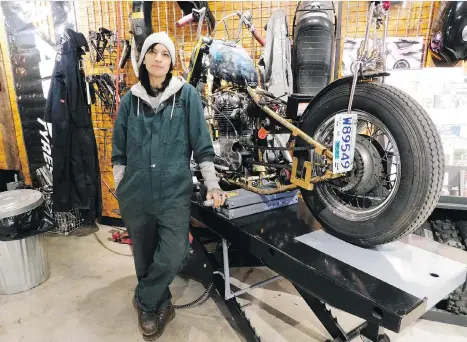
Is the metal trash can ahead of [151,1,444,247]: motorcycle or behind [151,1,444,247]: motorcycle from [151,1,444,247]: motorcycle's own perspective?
ahead

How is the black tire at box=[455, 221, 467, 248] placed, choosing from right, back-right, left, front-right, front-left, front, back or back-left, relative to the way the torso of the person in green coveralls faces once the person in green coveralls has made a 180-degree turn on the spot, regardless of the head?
right

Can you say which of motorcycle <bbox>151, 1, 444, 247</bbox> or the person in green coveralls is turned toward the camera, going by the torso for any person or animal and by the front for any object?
the person in green coveralls

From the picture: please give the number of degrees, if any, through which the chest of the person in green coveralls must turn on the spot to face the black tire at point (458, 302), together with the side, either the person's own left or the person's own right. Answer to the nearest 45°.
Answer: approximately 90° to the person's own left

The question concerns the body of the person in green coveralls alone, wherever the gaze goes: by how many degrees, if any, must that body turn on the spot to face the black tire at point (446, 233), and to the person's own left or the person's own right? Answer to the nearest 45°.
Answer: approximately 90° to the person's own left

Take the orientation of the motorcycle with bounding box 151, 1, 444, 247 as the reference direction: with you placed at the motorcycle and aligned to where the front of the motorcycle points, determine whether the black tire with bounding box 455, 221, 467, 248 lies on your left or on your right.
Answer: on your right

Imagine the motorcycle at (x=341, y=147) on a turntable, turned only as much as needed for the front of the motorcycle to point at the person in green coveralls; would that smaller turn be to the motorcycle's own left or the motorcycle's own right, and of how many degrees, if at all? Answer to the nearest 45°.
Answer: approximately 45° to the motorcycle's own left

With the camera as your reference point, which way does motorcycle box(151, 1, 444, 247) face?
facing away from the viewer and to the left of the viewer

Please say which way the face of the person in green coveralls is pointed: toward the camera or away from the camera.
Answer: toward the camera

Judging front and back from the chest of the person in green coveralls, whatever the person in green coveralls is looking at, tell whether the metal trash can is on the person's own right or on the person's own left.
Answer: on the person's own right

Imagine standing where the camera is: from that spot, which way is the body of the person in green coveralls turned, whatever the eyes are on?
toward the camera

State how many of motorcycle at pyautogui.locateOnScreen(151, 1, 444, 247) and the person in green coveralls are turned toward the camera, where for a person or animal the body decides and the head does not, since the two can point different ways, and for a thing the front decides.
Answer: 1
